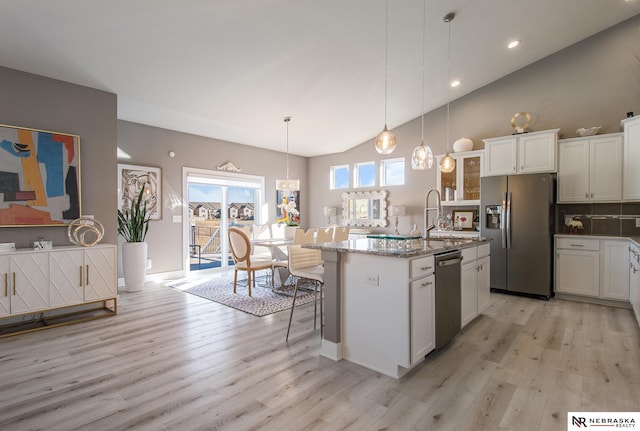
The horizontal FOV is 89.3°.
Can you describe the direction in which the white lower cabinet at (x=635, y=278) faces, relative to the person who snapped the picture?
facing to the left of the viewer

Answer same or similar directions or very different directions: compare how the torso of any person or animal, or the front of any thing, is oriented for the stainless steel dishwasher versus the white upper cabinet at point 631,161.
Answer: very different directions

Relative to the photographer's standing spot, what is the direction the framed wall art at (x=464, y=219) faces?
facing the viewer

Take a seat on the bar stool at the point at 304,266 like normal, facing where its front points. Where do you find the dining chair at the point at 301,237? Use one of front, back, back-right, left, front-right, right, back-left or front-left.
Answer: back-left

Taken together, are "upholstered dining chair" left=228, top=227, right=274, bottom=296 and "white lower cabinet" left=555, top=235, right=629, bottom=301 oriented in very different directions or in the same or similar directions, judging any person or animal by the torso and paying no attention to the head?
very different directions

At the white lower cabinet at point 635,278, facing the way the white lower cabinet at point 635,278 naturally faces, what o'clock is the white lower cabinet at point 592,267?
the white lower cabinet at point 592,267 is roughly at 2 o'clock from the white lower cabinet at point 635,278.

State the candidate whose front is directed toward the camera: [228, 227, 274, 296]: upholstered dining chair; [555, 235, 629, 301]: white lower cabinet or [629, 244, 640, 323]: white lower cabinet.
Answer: [555, 235, 629, 301]: white lower cabinet

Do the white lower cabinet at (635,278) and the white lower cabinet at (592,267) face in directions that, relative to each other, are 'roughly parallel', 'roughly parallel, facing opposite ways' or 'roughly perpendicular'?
roughly perpendicular

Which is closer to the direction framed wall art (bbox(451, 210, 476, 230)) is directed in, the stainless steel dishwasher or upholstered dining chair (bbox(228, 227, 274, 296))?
the stainless steel dishwasher

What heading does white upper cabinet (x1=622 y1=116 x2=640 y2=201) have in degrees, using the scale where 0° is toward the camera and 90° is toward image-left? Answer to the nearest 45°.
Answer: approximately 45°
